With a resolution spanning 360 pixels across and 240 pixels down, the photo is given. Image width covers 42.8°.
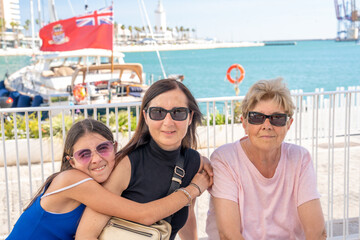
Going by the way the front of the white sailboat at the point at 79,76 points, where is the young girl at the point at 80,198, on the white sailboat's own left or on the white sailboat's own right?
on the white sailboat's own left

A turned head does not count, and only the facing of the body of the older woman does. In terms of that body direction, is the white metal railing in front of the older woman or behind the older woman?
behind

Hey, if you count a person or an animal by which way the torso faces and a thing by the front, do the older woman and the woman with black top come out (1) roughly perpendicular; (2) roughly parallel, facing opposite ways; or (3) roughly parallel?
roughly parallel

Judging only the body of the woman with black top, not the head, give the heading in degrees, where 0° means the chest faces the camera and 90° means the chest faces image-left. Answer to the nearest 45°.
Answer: approximately 0°

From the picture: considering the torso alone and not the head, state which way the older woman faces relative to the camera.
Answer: toward the camera

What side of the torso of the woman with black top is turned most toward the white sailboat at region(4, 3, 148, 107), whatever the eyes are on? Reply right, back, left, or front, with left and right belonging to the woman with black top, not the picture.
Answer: back

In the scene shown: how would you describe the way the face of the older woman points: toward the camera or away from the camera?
toward the camera

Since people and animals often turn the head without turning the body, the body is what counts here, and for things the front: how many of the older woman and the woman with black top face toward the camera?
2

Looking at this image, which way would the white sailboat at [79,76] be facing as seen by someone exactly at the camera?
facing away from the viewer and to the left of the viewer

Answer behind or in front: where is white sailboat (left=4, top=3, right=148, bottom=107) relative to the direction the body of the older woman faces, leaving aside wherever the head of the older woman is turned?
behind

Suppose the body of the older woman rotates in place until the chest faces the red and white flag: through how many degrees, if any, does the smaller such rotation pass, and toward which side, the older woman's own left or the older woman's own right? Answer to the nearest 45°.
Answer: approximately 135° to the older woman's own right

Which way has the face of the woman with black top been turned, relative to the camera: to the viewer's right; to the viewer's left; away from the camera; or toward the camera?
toward the camera

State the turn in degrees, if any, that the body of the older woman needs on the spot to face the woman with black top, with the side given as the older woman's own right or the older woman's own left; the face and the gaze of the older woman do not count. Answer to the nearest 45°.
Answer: approximately 45° to the older woman's own right

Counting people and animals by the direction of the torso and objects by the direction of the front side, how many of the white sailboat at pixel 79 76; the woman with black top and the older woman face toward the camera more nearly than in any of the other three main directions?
2

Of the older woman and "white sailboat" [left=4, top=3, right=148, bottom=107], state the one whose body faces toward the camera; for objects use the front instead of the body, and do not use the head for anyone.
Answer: the older woman
